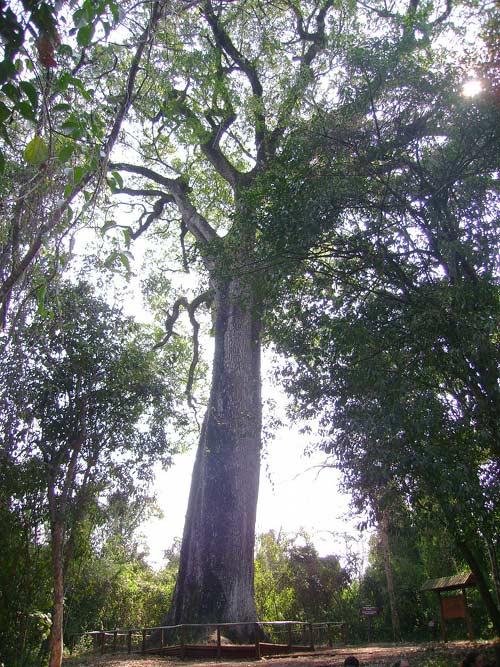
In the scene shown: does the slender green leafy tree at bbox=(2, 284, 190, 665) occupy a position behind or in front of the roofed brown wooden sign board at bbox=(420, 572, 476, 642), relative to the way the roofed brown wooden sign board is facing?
in front

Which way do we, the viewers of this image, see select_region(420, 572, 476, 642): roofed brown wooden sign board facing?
facing the viewer and to the left of the viewer

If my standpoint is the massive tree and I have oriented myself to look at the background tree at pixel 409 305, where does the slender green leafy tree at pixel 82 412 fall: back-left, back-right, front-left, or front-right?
back-right
